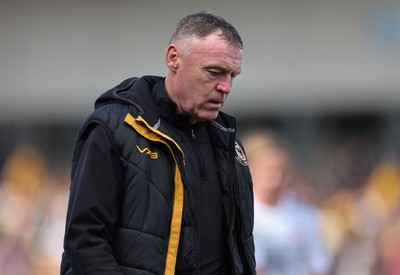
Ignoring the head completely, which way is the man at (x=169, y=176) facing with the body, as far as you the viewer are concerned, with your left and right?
facing the viewer and to the right of the viewer

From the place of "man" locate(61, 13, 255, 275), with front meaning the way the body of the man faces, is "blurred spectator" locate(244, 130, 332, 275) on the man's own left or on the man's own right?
on the man's own left

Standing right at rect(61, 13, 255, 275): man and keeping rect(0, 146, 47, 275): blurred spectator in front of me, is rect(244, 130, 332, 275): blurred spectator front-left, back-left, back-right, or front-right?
front-right

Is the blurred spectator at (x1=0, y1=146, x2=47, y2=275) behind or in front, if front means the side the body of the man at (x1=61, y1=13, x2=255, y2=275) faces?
behind

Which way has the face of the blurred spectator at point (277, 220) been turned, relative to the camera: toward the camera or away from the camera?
toward the camera

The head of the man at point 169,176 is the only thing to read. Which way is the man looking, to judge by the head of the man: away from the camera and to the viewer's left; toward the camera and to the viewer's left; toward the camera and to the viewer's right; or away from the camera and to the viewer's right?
toward the camera and to the viewer's right

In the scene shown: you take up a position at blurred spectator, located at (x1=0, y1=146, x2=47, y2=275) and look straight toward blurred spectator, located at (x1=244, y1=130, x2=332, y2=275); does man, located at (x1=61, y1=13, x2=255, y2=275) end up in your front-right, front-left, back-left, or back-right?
front-right
